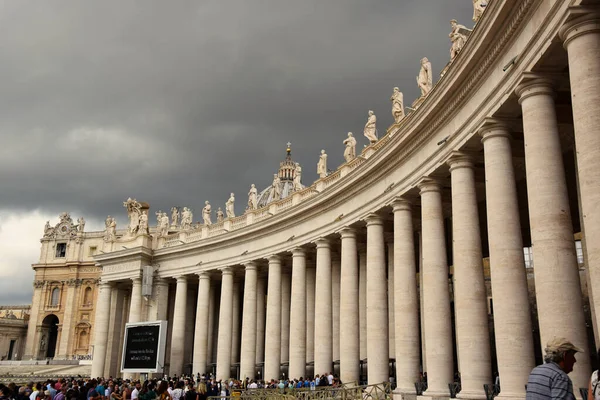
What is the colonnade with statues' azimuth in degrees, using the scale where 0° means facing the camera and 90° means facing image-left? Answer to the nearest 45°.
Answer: approximately 45°
